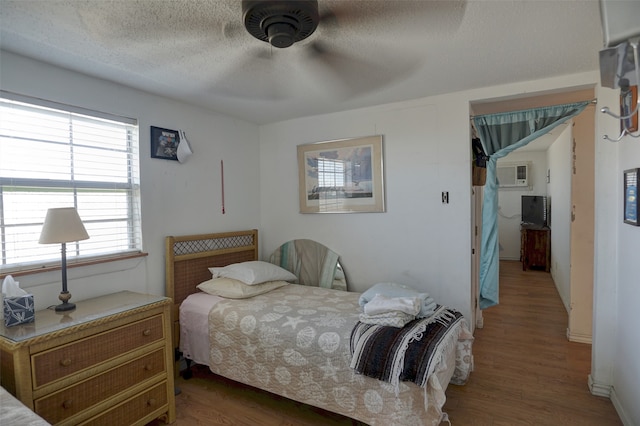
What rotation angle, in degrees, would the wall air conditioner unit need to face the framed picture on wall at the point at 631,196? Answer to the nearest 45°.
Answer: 0° — it already faces it

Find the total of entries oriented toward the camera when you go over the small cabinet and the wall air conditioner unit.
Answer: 2

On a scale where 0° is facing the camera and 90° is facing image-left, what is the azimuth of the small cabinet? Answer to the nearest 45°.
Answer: approximately 0°

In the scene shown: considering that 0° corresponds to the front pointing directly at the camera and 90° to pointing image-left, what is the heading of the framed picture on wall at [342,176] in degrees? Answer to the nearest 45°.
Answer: approximately 45°

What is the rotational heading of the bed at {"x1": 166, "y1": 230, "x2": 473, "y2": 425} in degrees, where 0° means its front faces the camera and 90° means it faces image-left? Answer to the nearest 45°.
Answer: approximately 315°

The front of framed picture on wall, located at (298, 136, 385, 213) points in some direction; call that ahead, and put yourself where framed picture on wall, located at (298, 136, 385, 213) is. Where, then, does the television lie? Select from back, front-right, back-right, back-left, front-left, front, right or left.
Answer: back

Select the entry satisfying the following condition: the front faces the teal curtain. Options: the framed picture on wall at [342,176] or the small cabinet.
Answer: the small cabinet
